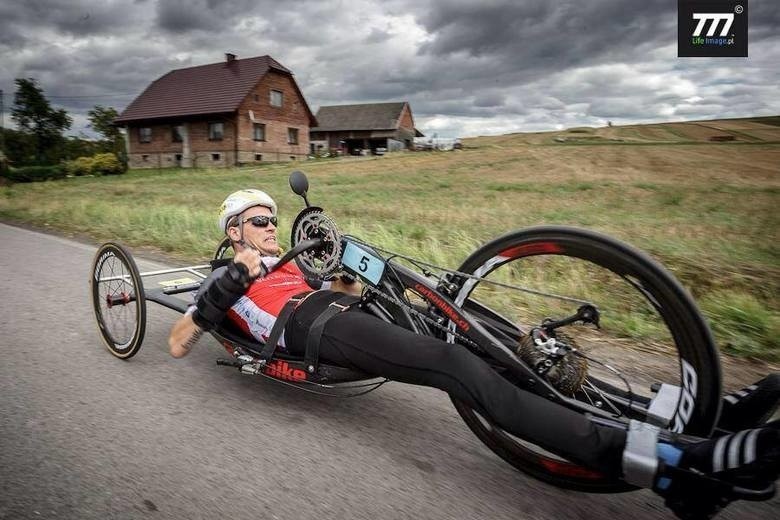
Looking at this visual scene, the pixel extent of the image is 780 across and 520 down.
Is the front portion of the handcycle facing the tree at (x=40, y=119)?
no

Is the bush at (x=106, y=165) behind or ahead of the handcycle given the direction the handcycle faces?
behind

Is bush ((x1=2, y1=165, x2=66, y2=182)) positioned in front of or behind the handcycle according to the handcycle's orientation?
behind

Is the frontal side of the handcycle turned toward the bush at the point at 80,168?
no
